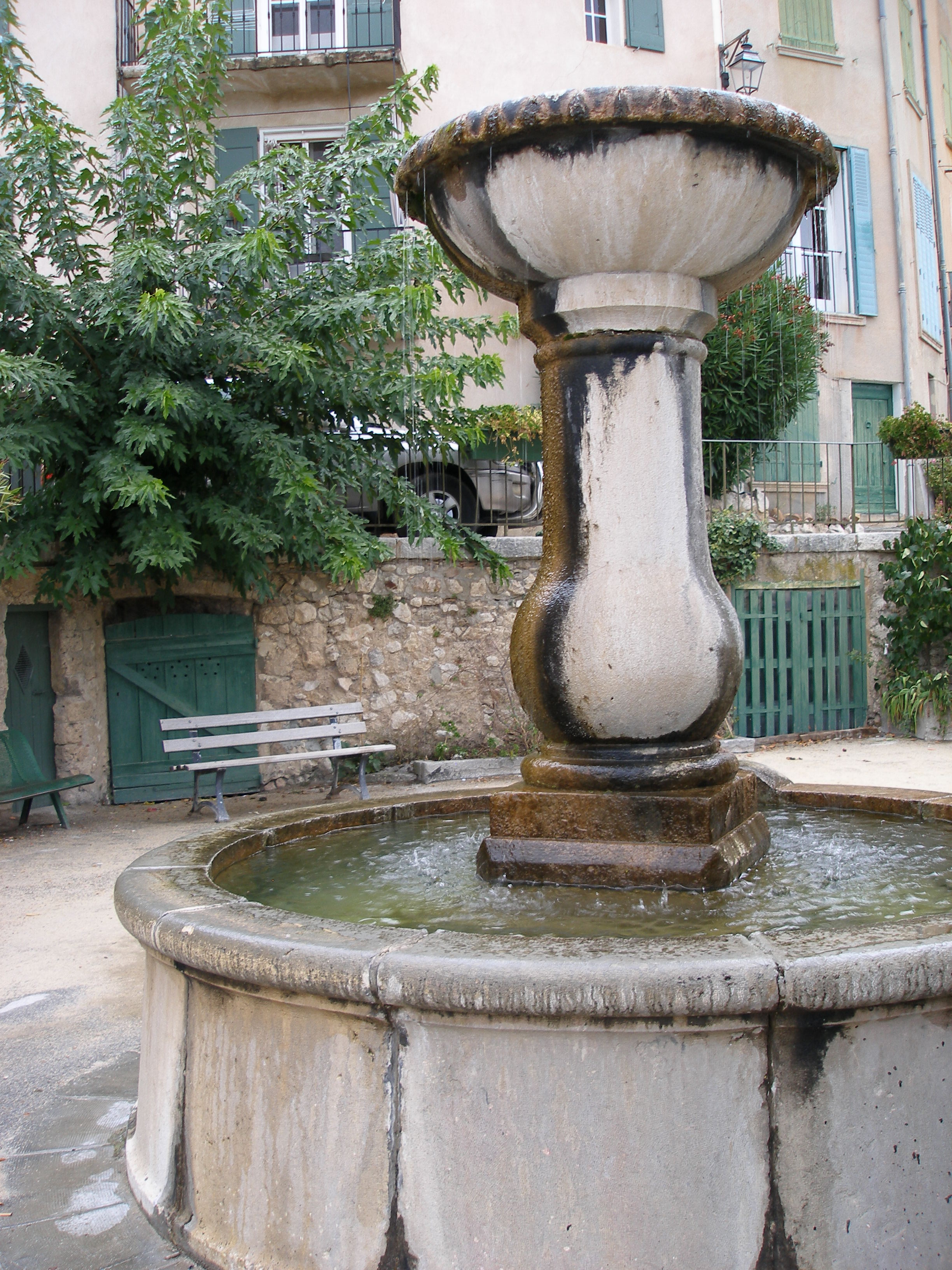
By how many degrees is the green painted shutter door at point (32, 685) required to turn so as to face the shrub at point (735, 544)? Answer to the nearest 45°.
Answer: approximately 90° to its left

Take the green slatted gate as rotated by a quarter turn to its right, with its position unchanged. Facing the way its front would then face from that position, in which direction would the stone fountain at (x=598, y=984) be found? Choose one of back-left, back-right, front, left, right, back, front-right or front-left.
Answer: left

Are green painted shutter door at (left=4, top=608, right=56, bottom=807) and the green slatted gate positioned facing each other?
no

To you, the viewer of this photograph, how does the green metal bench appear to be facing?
facing the viewer and to the right of the viewer

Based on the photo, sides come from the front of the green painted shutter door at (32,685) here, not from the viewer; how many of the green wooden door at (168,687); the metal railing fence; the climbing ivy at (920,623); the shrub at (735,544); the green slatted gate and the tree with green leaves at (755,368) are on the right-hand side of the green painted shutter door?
0

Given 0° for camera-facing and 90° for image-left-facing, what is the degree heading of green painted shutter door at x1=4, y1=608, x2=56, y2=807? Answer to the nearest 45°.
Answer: approximately 0°

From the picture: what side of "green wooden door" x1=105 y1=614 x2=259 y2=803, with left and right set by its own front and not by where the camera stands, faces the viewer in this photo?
front

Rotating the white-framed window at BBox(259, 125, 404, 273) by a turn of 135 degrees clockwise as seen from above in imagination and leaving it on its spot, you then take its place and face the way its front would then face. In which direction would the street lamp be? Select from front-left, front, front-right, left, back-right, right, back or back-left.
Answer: back-right

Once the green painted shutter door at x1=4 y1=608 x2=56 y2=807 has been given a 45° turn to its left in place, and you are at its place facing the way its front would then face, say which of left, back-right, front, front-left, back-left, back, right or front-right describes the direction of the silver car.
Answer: front-left

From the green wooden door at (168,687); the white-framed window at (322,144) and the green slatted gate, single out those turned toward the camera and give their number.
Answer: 3

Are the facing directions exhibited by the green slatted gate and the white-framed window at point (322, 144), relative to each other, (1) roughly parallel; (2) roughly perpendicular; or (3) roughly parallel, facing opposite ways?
roughly parallel

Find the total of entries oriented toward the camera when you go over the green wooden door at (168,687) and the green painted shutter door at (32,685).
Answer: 2

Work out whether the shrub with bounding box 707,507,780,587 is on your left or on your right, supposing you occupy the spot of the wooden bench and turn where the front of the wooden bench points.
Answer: on your left

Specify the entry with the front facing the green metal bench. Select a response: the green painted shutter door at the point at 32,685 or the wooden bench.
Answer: the green painted shutter door

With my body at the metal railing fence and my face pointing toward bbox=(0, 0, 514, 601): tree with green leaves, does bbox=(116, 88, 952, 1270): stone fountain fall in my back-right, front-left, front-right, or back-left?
front-left

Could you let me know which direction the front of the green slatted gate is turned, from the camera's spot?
facing the viewer

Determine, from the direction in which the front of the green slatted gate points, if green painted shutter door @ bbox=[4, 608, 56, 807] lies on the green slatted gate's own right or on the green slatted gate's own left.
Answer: on the green slatted gate's own right

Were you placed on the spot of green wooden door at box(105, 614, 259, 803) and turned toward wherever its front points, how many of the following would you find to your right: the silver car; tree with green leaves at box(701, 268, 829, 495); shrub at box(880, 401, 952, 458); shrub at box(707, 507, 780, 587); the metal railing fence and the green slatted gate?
0

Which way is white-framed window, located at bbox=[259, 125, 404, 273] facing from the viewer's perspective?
toward the camera
